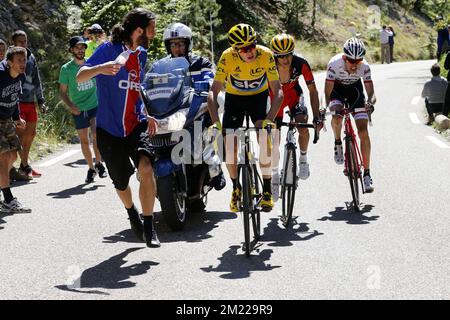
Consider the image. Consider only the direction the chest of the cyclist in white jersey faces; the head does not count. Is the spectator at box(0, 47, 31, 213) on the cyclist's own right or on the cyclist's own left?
on the cyclist's own right

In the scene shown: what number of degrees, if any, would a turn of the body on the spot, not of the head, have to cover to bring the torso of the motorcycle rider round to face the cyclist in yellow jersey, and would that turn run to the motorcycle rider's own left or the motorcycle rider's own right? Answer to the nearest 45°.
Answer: approximately 90° to the motorcycle rider's own left

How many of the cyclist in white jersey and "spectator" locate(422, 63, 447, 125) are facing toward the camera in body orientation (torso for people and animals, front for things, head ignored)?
1

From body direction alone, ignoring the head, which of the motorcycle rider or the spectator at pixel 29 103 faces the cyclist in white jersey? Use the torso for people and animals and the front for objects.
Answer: the spectator

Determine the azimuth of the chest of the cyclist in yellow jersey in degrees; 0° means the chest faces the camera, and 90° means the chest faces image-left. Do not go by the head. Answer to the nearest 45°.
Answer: approximately 0°

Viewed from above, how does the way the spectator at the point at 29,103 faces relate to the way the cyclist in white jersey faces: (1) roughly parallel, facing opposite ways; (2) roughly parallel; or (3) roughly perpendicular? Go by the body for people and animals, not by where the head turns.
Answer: roughly perpendicular

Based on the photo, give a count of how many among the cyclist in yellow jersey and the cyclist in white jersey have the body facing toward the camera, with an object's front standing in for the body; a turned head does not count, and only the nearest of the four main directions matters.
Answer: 2

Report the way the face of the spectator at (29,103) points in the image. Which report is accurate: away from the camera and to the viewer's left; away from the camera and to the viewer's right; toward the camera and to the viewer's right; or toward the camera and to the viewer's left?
toward the camera and to the viewer's right

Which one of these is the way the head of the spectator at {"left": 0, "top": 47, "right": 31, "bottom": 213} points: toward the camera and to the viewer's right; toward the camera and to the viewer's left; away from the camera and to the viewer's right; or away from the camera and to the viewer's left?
toward the camera and to the viewer's right

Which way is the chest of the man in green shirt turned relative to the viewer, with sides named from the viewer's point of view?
facing the viewer and to the right of the viewer

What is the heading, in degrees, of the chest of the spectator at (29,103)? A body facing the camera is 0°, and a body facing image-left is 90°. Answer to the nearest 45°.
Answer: approximately 315°

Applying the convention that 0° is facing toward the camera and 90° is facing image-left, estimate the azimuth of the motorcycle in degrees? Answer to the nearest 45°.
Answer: approximately 45°

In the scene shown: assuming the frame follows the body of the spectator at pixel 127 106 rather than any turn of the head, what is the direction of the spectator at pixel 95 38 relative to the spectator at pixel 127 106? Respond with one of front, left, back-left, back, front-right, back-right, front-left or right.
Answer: back-left

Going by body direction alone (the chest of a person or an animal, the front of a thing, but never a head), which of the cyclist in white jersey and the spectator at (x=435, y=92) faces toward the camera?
the cyclist in white jersey

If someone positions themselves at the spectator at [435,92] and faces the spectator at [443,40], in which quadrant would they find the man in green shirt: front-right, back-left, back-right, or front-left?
back-left

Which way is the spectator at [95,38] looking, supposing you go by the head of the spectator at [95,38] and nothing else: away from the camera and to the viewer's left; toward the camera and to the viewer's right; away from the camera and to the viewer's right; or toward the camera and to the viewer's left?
toward the camera and to the viewer's right
